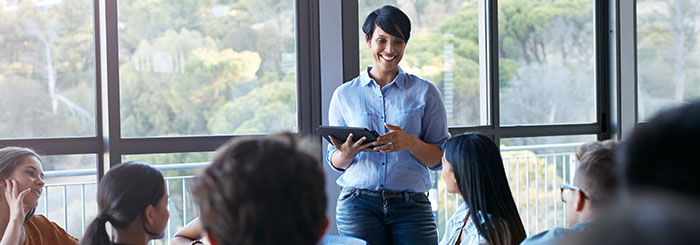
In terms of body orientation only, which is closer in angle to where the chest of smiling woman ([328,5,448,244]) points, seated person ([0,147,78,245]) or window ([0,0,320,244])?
the seated person

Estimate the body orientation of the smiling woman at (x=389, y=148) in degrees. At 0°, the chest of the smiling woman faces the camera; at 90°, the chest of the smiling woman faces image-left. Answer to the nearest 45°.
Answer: approximately 0°

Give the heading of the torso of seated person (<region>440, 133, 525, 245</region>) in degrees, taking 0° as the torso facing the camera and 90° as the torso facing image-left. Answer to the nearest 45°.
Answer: approximately 135°

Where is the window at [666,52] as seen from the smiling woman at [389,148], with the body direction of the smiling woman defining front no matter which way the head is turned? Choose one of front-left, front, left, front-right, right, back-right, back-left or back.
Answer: back-left

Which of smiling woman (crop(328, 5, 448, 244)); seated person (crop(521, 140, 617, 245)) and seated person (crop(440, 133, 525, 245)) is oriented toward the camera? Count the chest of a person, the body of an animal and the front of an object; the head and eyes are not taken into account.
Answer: the smiling woman

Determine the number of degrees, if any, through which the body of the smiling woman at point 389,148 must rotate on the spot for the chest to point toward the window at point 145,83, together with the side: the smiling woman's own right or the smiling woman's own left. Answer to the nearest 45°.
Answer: approximately 90° to the smiling woman's own right

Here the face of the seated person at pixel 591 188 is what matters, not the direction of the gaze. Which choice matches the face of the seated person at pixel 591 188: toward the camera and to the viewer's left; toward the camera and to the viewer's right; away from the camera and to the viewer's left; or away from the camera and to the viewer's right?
away from the camera and to the viewer's left

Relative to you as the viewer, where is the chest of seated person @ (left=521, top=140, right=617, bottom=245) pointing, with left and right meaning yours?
facing away from the viewer and to the left of the viewer

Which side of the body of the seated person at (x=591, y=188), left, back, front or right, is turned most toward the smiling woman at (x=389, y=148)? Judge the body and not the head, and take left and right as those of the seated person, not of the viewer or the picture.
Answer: front

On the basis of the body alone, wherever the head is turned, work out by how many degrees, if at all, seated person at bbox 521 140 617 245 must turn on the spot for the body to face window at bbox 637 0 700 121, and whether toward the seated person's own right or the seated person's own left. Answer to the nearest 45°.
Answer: approximately 45° to the seated person's own right

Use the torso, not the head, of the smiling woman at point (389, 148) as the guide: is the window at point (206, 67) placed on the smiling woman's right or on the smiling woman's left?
on the smiling woman's right

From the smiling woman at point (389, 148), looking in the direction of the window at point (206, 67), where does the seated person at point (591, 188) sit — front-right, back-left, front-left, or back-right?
back-left
